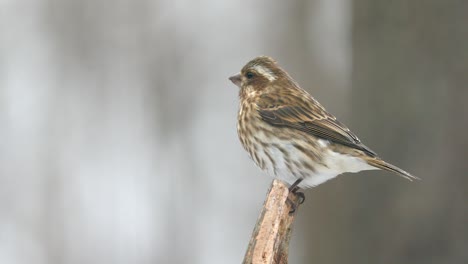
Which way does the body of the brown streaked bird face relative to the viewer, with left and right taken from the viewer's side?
facing to the left of the viewer
